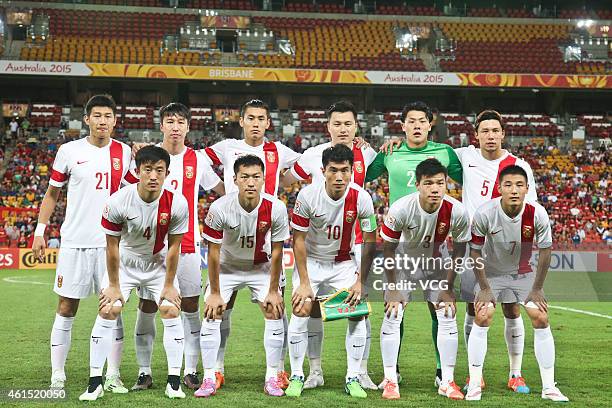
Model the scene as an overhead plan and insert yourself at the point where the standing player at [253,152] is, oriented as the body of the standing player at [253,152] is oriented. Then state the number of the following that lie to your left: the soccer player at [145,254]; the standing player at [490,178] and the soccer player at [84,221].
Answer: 1

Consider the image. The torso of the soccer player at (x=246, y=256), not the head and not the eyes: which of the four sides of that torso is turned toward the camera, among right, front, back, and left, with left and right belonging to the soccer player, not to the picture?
front

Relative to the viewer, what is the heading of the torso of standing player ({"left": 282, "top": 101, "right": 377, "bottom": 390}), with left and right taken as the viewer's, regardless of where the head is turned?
facing the viewer

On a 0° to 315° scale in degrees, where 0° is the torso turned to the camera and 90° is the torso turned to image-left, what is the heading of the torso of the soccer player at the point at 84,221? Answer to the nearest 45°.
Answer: approximately 0°

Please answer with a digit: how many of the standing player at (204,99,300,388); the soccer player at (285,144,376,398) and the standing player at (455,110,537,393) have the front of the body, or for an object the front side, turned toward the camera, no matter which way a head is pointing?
3

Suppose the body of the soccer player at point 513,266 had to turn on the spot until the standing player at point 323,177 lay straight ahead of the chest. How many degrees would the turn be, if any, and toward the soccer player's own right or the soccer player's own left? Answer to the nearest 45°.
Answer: approximately 90° to the soccer player's own right

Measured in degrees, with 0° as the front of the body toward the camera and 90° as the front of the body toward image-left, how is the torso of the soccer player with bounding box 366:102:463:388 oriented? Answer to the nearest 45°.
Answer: approximately 0°

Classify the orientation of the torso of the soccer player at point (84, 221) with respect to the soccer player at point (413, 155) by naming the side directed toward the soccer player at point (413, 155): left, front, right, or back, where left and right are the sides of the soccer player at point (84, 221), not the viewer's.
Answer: left

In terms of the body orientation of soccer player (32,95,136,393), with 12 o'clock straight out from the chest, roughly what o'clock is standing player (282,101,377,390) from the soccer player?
The standing player is roughly at 9 o'clock from the soccer player.

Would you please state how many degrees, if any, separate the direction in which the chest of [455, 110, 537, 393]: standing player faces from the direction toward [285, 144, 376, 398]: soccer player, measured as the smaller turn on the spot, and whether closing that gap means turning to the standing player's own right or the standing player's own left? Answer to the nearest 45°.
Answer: approximately 45° to the standing player's own right

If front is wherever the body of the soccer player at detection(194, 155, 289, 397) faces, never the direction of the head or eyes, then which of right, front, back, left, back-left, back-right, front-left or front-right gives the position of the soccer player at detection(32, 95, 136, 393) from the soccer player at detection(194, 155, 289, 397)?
right
